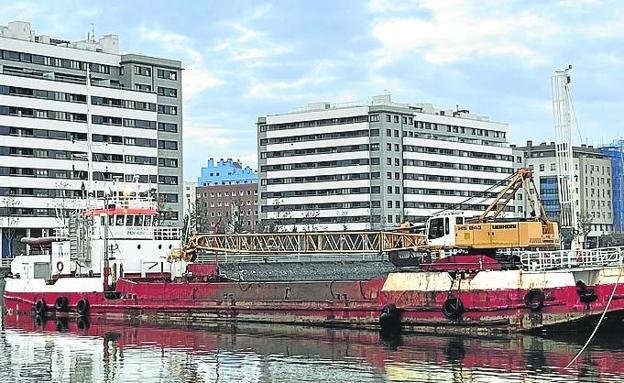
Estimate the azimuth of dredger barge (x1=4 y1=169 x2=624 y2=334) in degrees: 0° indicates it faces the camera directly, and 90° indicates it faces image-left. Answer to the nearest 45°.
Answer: approximately 270°
